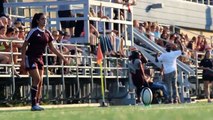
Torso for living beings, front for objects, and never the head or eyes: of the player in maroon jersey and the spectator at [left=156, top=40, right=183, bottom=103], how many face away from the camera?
1

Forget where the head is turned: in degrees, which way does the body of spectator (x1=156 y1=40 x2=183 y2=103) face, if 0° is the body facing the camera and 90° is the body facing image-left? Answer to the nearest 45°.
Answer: approximately 180°

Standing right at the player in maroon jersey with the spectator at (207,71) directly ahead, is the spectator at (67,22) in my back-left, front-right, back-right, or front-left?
front-left

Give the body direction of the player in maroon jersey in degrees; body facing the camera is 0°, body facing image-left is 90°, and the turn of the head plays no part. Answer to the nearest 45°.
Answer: approximately 315°

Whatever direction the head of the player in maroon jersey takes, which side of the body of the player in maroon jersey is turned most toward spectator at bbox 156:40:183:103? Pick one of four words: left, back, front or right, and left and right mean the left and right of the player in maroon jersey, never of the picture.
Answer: left

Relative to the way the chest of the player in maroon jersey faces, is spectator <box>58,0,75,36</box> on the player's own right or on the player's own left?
on the player's own left

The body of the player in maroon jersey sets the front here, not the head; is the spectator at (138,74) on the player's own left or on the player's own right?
on the player's own left

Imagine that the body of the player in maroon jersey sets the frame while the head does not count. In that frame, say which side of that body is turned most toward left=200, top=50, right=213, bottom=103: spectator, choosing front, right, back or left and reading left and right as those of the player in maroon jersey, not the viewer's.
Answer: left

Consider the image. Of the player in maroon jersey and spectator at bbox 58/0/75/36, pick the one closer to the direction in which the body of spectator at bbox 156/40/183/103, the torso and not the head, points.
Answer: the spectator

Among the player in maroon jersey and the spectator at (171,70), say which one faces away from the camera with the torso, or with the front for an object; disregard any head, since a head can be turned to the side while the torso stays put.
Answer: the spectator
